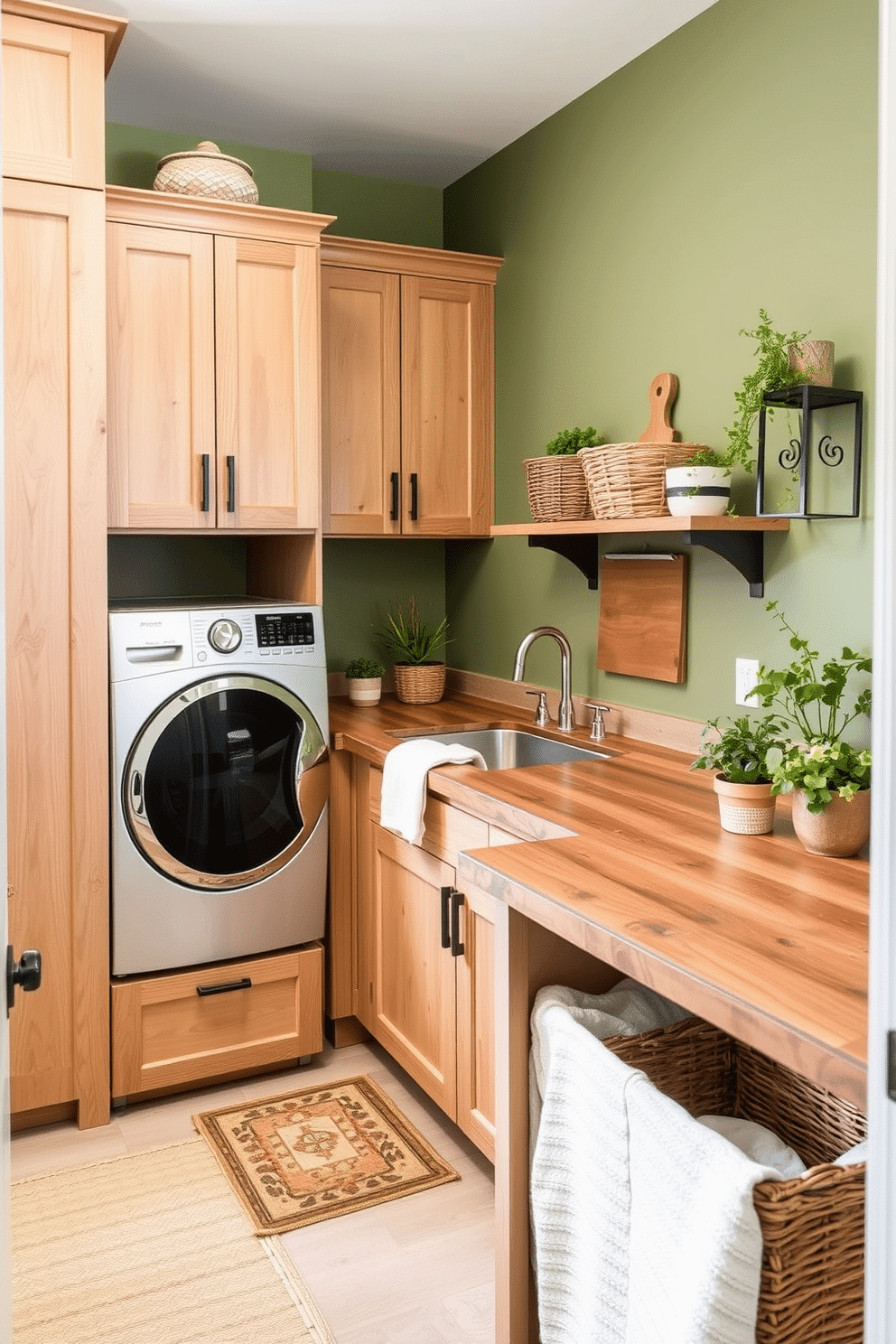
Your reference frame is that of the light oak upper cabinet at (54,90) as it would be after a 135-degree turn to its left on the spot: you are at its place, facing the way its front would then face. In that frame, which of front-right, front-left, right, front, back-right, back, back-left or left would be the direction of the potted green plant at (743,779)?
right

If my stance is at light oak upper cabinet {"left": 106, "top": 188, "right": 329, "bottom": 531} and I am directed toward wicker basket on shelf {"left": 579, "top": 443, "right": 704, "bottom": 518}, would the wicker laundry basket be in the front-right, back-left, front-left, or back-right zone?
front-right

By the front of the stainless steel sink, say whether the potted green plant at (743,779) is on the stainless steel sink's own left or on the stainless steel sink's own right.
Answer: on the stainless steel sink's own left

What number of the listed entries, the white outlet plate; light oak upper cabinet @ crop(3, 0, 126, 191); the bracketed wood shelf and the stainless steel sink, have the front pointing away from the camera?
0

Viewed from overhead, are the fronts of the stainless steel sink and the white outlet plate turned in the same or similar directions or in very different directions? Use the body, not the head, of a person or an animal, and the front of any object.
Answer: same or similar directions

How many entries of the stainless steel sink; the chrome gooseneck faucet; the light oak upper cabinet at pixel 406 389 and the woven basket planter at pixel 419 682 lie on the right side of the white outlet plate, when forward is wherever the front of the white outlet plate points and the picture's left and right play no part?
4

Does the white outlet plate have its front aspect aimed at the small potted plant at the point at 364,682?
no

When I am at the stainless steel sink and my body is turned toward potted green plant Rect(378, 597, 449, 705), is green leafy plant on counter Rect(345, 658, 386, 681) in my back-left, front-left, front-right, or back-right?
front-left

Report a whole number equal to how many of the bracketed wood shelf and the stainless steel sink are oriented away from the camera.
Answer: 0

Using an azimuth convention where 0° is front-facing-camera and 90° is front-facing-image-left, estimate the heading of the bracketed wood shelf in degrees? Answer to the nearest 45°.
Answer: approximately 45°

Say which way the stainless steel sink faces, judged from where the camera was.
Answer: facing the viewer and to the left of the viewer

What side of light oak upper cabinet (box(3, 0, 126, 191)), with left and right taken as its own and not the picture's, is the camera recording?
front

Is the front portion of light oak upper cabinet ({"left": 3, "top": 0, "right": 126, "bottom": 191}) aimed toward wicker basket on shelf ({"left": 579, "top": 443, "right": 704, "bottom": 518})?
no
